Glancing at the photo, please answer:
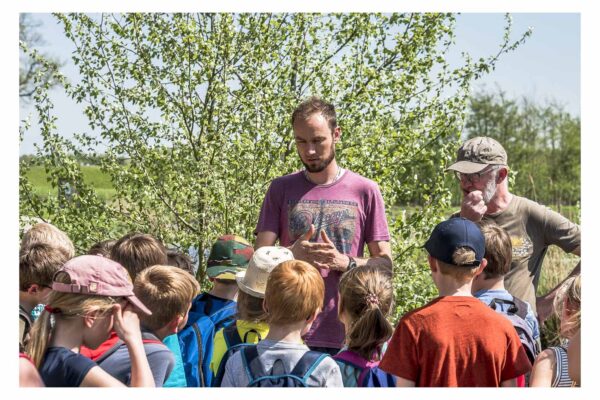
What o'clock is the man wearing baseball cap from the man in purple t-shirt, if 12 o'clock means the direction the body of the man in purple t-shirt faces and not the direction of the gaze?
The man wearing baseball cap is roughly at 9 o'clock from the man in purple t-shirt.

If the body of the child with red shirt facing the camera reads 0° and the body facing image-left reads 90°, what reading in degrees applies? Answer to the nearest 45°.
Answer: approximately 180°

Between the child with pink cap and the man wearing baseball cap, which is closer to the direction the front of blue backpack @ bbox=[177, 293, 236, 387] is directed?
the child with pink cap

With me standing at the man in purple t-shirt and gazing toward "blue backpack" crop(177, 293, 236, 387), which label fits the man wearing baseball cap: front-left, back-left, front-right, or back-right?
back-left

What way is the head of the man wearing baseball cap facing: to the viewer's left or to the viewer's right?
to the viewer's left

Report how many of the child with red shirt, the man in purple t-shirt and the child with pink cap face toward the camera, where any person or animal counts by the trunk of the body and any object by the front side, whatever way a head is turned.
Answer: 1

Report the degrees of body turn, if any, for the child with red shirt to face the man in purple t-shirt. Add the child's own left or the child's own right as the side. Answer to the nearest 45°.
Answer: approximately 45° to the child's own left

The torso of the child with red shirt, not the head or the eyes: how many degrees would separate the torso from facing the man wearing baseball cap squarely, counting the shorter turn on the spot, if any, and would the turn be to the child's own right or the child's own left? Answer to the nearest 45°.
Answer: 0° — they already face them

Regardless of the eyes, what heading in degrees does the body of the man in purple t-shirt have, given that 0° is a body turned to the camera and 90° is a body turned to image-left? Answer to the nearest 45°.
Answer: approximately 0°

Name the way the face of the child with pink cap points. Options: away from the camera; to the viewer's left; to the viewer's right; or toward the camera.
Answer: to the viewer's right

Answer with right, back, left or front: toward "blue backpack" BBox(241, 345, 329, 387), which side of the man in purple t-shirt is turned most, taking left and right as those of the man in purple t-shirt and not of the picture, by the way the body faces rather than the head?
front
